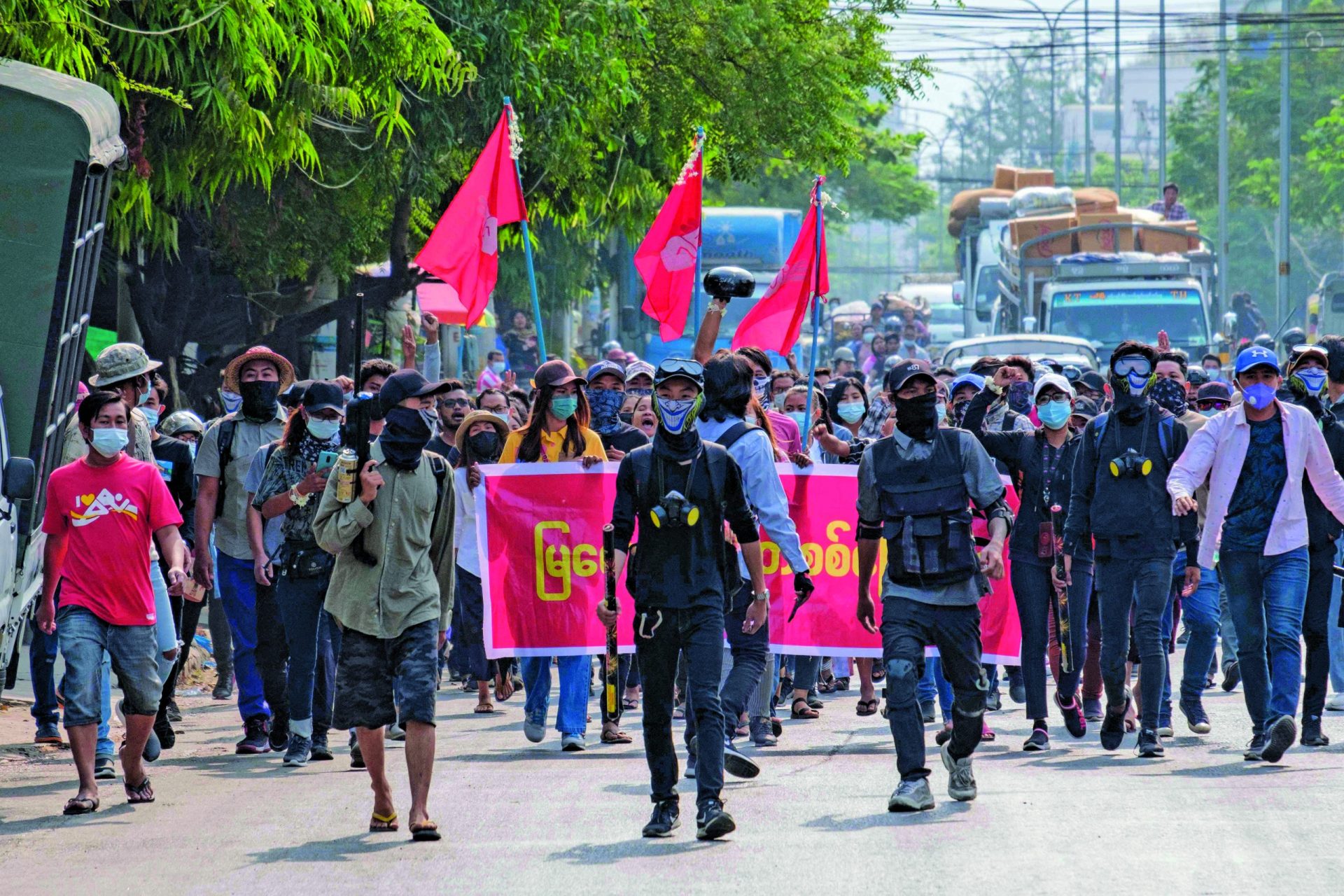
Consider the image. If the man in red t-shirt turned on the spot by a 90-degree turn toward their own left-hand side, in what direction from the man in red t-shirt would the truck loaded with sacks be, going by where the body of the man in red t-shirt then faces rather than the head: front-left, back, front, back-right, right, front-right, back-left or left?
front-left

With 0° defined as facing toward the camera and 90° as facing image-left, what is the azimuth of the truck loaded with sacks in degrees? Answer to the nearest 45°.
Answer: approximately 0°

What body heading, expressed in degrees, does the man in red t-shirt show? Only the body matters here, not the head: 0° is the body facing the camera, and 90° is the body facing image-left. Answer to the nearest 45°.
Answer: approximately 0°
